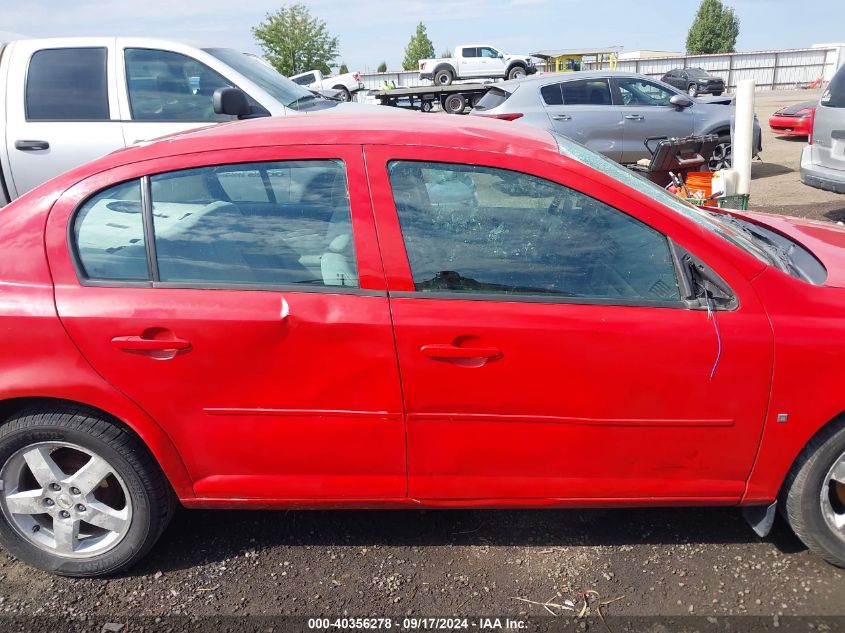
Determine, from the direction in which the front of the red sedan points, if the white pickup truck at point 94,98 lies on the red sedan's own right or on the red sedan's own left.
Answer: on the red sedan's own left

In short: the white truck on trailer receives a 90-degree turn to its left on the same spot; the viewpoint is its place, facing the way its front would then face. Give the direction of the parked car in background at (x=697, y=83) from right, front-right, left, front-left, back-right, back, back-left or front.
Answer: right

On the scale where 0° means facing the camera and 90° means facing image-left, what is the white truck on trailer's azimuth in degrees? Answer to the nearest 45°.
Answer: approximately 270°

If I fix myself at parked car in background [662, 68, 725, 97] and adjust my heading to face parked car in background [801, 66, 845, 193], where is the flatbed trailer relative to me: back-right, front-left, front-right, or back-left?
front-right

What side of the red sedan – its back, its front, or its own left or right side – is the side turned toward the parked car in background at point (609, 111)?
left

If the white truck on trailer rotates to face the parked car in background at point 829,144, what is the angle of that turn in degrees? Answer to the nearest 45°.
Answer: approximately 90° to its right

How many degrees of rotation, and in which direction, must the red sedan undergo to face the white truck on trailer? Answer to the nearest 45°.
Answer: approximately 90° to its left

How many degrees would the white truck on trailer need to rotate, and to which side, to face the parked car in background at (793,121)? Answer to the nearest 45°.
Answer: approximately 90° to its right

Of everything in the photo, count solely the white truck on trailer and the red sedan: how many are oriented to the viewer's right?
2

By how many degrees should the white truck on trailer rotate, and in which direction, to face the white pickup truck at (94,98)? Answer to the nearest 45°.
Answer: approximately 90° to its right

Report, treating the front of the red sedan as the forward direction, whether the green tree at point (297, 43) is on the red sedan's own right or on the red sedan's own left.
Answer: on the red sedan's own left

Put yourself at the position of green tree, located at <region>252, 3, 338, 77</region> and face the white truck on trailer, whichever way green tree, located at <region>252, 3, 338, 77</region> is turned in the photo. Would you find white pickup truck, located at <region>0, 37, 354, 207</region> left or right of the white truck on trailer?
right

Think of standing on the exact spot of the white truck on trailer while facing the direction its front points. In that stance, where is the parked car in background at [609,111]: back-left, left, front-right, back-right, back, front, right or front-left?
right

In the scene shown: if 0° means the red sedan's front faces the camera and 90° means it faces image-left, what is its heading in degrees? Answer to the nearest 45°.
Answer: approximately 270°

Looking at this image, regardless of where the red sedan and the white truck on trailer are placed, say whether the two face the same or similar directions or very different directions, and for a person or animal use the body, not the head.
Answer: same or similar directions
